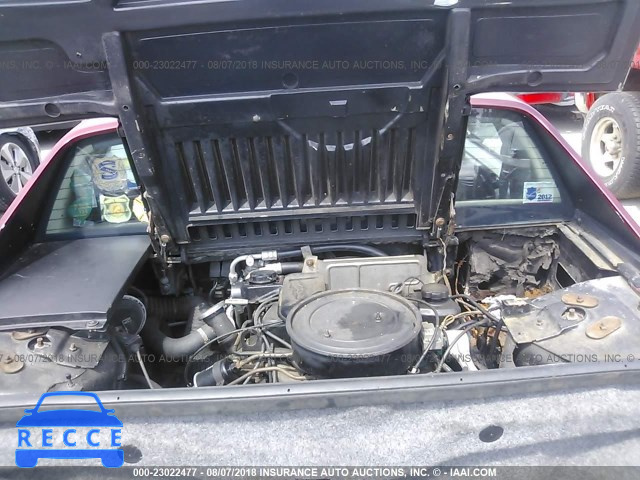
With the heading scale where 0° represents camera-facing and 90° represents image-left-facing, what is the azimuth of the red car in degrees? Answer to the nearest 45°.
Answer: approximately 180°
